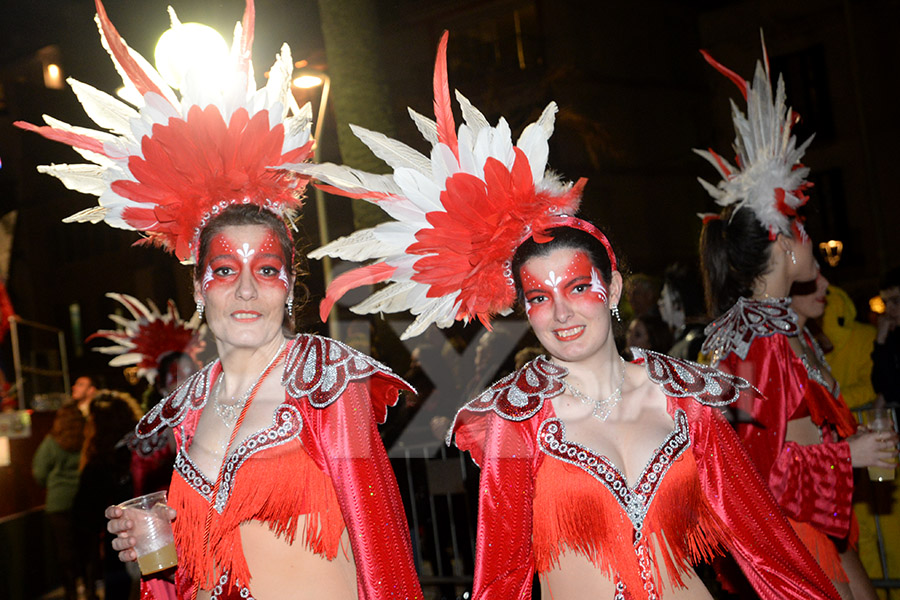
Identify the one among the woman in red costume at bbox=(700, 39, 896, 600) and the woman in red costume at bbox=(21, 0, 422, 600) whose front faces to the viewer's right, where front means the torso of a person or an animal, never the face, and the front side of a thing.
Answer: the woman in red costume at bbox=(700, 39, 896, 600)

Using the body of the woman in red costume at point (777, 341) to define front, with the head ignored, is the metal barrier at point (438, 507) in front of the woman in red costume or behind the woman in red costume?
behind

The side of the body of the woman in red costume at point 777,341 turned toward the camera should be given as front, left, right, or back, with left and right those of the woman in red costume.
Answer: right

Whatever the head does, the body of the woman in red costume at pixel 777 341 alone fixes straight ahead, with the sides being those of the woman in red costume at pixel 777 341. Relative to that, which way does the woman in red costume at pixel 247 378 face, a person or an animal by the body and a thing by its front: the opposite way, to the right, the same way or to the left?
to the right

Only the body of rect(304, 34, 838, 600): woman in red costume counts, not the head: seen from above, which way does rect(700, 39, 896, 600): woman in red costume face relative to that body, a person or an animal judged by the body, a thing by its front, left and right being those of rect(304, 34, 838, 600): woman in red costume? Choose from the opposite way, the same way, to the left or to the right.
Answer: to the left

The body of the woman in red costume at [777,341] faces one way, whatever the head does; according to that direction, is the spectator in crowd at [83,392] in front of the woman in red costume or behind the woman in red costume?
behind

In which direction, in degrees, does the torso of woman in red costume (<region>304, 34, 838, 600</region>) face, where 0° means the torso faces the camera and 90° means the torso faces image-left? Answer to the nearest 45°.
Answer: approximately 0°

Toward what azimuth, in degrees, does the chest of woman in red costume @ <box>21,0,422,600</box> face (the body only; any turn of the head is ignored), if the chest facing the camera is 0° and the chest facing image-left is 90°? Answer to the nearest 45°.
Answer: approximately 45°

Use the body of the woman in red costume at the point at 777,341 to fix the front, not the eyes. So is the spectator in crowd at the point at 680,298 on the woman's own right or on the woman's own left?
on the woman's own left

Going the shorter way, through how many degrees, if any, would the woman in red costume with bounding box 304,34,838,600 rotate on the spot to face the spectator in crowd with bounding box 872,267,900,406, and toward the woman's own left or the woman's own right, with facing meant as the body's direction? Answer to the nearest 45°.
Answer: approximately 135° to the woman's own left

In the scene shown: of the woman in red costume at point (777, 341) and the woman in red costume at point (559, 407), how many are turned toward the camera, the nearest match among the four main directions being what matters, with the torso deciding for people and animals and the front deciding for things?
1

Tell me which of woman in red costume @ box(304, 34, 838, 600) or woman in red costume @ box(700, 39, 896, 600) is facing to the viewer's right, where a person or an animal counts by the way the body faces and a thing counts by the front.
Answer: woman in red costume @ box(700, 39, 896, 600)
